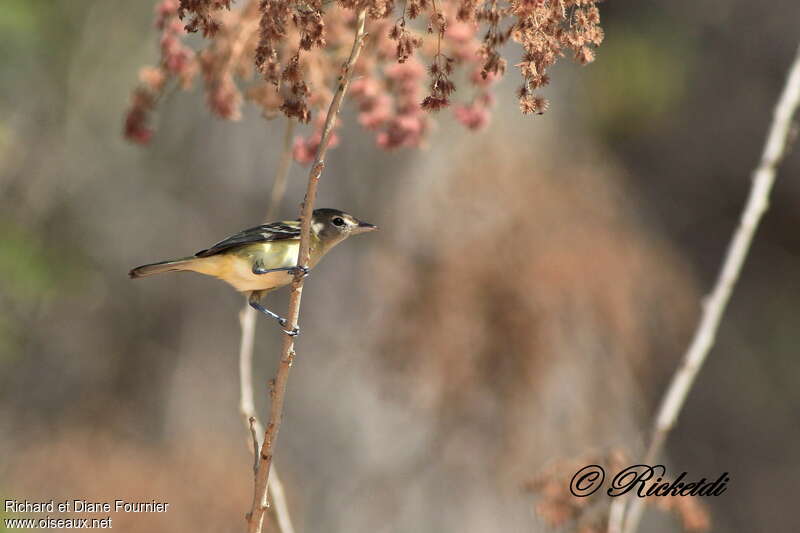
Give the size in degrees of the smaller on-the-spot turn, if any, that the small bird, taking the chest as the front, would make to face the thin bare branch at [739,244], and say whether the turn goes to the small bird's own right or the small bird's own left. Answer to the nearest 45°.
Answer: approximately 45° to the small bird's own right

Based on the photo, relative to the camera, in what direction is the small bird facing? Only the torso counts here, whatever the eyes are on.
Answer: to the viewer's right
